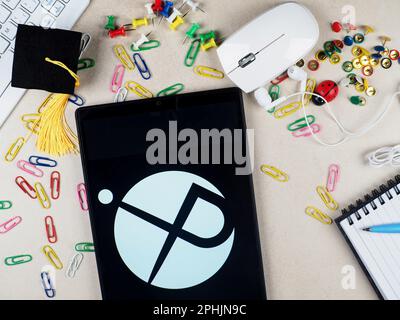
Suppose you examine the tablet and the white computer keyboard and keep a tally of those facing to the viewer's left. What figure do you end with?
0

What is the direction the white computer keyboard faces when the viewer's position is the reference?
facing the viewer and to the right of the viewer

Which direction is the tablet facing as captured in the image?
toward the camera

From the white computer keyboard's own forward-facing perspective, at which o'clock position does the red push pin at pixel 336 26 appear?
The red push pin is roughly at 11 o'clock from the white computer keyboard.

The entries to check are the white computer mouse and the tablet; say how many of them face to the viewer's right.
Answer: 0
